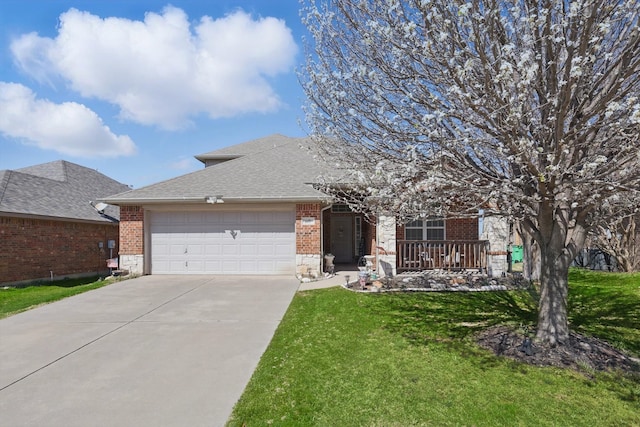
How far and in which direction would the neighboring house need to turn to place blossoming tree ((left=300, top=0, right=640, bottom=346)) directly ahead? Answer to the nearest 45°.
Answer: approximately 45° to its left
